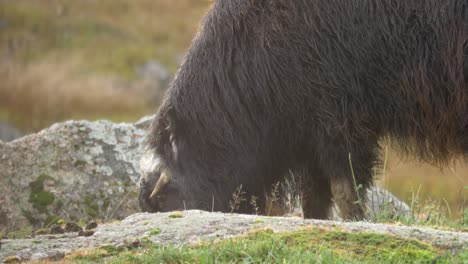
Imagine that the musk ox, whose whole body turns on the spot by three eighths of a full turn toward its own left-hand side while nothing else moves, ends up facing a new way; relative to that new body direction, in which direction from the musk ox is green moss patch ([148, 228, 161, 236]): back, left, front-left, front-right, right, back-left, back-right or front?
right

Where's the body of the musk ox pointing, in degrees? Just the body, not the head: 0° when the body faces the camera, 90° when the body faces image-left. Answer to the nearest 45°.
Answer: approximately 90°

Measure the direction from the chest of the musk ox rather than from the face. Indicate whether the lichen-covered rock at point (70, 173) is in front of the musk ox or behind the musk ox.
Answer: in front
